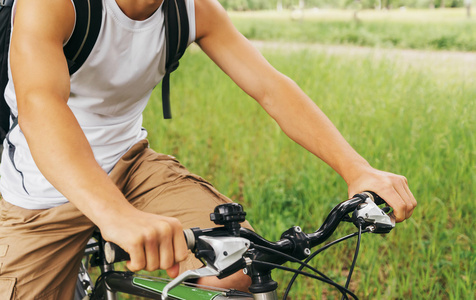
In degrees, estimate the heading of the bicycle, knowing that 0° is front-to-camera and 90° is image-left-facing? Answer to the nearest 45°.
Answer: approximately 315°

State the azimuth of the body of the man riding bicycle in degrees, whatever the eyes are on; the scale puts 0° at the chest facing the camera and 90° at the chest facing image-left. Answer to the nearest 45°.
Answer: approximately 315°
